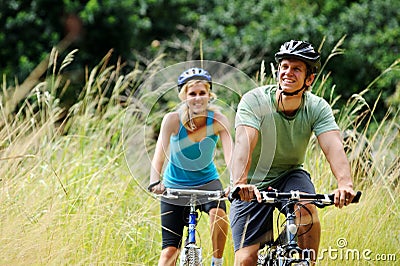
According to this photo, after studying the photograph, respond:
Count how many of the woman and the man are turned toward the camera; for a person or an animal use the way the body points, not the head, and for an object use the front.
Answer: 2

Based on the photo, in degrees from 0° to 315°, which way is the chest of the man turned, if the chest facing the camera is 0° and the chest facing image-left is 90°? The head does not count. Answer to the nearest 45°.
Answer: approximately 0°

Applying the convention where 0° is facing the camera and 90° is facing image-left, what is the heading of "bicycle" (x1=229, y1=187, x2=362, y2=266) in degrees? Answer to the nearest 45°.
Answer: approximately 0°

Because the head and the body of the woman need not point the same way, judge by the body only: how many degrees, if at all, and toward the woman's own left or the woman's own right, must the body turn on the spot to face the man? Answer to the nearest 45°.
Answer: approximately 45° to the woman's own left

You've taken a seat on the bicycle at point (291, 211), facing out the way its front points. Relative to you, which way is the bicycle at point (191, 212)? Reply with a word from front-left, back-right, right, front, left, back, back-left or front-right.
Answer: back-right

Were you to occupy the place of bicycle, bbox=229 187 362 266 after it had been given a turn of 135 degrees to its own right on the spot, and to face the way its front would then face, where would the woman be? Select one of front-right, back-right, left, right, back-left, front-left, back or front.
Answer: front

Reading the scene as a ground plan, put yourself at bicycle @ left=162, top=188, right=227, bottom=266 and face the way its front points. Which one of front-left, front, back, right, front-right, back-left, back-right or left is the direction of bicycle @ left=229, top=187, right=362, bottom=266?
front-left
